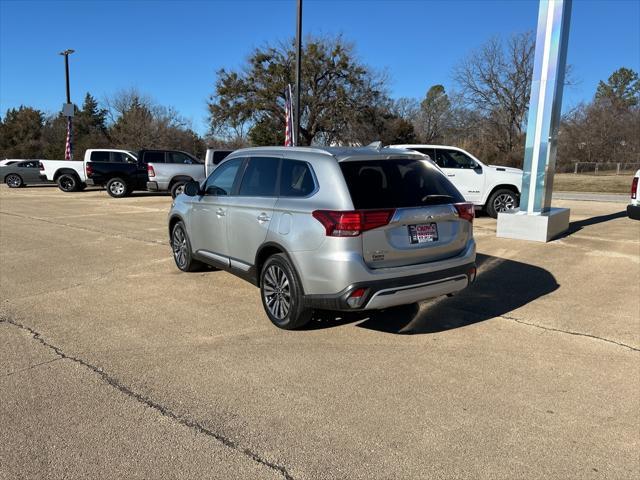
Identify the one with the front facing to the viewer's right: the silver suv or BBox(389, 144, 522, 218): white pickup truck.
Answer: the white pickup truck

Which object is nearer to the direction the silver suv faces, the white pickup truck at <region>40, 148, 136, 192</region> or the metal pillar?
the white pickup truck

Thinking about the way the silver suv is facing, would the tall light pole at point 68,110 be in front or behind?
in front

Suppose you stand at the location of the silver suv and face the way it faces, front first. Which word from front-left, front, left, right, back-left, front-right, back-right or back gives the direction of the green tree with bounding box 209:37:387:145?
front-right

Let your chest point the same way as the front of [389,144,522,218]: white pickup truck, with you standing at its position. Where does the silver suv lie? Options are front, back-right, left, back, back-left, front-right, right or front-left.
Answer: right

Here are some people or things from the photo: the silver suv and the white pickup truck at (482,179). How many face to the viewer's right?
1

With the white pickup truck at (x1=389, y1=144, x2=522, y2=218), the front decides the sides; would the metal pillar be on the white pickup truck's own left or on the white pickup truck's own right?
on the white pickup truck's own right

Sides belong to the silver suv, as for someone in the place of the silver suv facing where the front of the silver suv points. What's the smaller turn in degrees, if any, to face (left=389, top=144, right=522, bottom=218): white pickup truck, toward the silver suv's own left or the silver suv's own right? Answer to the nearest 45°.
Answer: approximately 90° to the silver suv's own right

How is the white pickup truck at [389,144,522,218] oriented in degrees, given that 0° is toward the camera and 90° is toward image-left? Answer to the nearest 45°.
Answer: approximately 270°

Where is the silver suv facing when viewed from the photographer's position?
facing away from the viewer and to the left of the viewer

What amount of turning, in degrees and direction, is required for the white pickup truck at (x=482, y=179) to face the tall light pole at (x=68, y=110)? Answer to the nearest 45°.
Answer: approximately 135° to its left

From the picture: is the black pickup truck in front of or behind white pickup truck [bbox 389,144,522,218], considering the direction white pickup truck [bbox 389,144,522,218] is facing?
behind

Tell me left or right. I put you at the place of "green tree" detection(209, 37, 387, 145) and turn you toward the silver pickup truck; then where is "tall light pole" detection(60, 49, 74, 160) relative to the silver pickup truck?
right

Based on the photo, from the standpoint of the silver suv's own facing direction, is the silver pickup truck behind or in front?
in front

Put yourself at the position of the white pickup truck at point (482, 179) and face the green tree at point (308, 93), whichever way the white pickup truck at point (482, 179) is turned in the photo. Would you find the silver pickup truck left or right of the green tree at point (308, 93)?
left
